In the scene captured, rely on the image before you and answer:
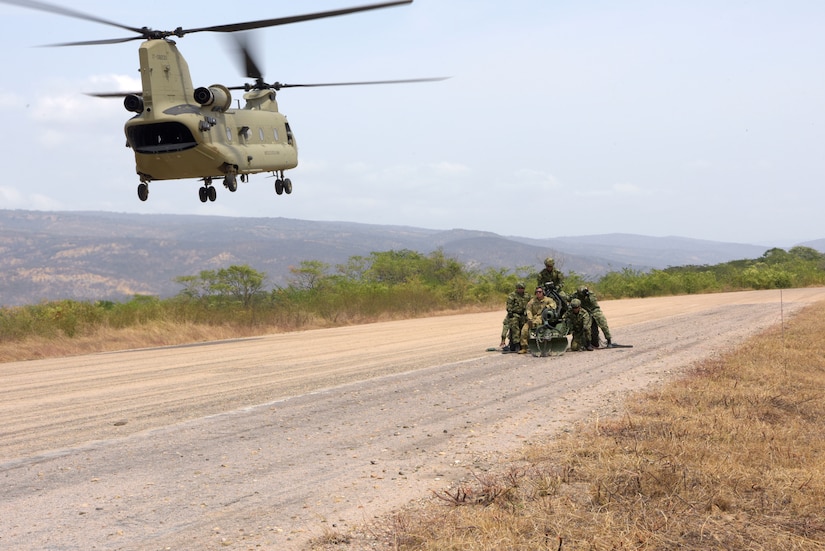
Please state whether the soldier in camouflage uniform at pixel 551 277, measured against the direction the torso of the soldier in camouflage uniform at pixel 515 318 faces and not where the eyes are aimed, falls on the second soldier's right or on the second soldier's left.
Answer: on the second soldier's left

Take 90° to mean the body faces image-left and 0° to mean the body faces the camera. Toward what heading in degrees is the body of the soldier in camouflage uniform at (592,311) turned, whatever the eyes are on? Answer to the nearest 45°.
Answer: approximately 90°

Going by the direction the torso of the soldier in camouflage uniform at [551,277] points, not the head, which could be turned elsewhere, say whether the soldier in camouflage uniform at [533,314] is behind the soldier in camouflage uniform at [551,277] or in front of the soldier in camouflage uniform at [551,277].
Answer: in front

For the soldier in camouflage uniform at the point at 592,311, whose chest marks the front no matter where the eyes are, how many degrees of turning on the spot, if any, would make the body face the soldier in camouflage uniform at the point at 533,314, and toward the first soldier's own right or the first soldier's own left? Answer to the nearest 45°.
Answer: approximately 45° to the first soldier's own left

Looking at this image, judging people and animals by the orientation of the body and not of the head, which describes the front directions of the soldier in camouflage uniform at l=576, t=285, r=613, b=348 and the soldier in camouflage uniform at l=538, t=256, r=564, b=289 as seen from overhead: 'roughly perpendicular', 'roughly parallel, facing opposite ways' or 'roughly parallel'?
roughly perpendicular

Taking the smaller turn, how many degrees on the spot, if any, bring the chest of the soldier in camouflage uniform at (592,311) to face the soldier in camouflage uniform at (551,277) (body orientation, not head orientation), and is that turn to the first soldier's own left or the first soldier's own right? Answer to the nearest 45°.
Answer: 0° — they already face them

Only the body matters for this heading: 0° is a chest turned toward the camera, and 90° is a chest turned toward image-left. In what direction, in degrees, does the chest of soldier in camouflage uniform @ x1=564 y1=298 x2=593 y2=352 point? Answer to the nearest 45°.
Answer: approximately 0°

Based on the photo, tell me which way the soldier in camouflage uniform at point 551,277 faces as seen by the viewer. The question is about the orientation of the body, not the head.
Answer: toward the camera
